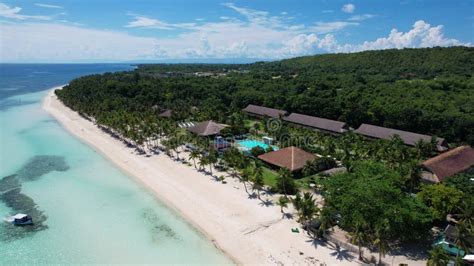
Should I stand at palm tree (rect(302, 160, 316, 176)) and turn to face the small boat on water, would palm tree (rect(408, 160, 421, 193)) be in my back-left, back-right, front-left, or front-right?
back-left

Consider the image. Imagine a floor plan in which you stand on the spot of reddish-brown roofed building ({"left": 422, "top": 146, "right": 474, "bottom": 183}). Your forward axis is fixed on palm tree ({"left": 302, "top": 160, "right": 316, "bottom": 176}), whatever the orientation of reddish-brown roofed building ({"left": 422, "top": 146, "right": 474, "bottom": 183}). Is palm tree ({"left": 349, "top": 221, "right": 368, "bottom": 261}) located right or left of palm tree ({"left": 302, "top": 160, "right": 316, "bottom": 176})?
left

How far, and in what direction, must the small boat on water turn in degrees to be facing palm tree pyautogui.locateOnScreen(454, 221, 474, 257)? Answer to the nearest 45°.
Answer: approximately 135° to its left

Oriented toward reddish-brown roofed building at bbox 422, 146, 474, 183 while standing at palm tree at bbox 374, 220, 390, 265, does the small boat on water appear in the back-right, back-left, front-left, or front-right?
back-left

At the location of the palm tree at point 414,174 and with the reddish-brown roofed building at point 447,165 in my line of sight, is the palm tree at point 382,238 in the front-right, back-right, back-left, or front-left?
back-right

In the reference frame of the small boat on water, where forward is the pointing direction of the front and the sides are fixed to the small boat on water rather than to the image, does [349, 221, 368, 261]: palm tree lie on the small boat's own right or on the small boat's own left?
on the small boat's own left

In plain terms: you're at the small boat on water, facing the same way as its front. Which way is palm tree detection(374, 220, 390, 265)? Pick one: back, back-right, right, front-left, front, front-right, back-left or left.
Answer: back-left

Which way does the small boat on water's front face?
to the viewer's left

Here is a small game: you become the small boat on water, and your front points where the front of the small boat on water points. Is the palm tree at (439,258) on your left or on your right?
on your left

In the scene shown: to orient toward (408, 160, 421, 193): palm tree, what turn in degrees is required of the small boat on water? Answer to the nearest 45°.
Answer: approximately 135° to its left
